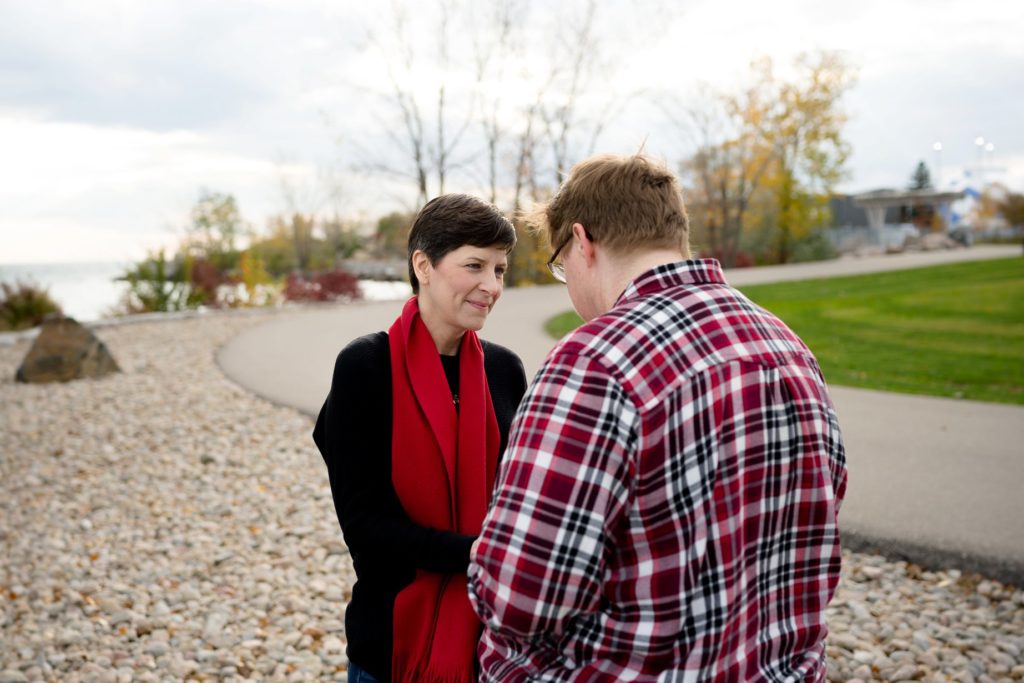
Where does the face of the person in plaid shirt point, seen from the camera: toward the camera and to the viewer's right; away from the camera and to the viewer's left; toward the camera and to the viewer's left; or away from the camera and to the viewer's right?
away from the camera and to the viewer's left

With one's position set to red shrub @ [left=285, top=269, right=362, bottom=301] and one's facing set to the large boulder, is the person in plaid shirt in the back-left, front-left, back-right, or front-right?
front-left

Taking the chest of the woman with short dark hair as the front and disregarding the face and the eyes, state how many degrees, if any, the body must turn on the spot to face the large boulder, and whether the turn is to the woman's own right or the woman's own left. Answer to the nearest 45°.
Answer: approximately 180°

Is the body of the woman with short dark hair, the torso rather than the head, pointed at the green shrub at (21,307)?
no

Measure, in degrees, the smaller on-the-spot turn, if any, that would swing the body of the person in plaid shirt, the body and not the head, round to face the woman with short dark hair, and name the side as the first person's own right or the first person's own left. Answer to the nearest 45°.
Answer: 0° — they already face them

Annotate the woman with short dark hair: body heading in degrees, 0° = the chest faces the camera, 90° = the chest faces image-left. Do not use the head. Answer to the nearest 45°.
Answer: approximately 315°

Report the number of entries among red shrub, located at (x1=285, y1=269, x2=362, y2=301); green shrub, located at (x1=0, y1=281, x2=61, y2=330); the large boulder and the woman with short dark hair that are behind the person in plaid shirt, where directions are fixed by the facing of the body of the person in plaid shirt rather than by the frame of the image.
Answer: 0

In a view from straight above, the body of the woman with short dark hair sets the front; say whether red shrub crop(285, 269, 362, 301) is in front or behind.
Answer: behind

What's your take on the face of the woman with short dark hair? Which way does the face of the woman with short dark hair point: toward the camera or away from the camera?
toward the camera

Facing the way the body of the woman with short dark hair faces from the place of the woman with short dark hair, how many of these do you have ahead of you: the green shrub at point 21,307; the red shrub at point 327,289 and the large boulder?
0

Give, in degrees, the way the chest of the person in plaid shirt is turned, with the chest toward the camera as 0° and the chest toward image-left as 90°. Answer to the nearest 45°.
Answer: approximately 135°

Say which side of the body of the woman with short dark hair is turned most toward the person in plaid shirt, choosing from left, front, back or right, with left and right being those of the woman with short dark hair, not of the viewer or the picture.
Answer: front

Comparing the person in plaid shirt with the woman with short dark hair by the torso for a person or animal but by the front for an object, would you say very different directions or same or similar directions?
very different directions

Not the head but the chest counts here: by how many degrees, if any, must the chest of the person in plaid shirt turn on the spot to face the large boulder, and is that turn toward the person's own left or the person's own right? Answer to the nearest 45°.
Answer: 0° — they already face it

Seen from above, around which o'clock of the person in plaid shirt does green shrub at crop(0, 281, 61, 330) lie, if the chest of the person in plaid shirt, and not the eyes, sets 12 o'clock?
The green shrub is roughly at 12 o'clock from the person in plaid shirt.
